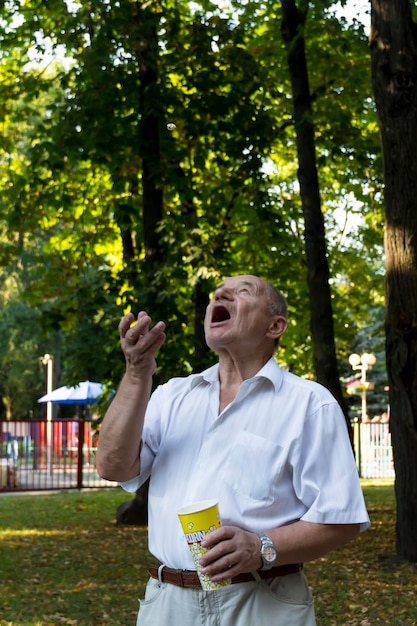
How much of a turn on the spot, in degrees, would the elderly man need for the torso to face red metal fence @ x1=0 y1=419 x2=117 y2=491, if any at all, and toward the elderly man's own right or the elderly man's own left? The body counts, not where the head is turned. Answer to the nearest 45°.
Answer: approximately 135° to the elderly man's own right

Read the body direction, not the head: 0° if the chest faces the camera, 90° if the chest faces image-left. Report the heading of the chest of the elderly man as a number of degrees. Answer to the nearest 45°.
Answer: approximately 45°
